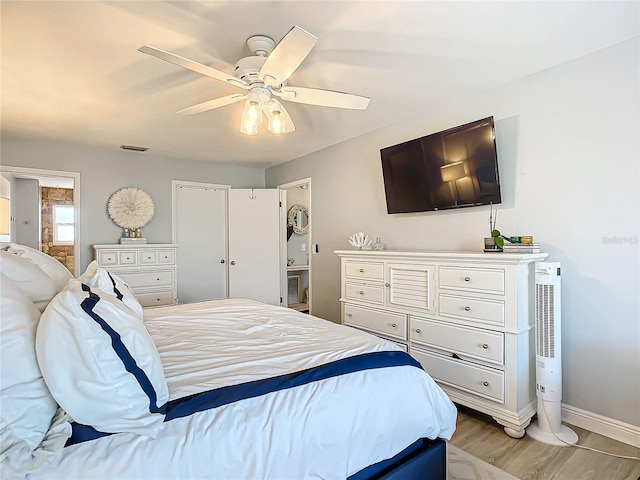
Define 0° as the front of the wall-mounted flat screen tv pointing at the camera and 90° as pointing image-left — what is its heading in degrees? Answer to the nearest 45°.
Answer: approximately 45°

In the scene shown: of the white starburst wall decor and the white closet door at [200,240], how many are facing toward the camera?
2

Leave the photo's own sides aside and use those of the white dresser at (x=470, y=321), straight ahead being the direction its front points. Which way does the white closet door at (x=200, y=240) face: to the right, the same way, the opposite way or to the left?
to the left

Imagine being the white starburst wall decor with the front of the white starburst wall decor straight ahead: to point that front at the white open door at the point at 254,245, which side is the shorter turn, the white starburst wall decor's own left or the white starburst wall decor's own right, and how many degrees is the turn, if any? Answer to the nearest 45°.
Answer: approximately 90° to the white starburst wall decor's own left

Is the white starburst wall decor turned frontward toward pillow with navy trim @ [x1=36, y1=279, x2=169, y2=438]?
yes

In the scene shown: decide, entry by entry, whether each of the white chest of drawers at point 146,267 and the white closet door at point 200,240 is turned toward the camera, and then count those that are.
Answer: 2

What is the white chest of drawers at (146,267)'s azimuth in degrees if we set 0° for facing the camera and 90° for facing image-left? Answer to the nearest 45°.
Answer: approximately 0°

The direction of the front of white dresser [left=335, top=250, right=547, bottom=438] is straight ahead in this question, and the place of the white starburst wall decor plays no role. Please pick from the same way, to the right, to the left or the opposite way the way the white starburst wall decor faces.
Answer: to the left

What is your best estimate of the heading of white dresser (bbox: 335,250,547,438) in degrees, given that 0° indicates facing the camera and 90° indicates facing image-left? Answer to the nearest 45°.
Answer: approximately 45°

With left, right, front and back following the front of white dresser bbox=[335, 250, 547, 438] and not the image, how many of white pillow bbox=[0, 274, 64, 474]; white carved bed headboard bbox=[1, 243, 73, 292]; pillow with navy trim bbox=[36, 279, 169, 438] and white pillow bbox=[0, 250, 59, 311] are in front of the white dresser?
4

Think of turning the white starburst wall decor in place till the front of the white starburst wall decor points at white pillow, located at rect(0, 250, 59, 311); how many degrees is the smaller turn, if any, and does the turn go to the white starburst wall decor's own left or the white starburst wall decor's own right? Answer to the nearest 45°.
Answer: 0° — it already faces it

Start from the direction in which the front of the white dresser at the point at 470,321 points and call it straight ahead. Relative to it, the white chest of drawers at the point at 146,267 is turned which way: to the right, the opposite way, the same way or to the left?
to the left

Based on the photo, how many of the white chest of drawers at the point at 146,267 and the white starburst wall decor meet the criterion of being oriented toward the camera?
2

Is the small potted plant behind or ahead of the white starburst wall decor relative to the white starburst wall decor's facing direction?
ahead
